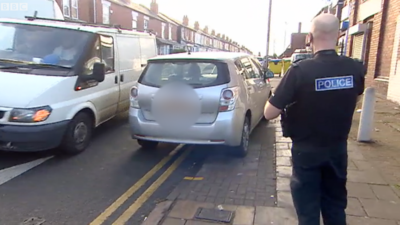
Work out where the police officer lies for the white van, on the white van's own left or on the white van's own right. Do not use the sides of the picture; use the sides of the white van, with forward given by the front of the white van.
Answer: on the white van's own left

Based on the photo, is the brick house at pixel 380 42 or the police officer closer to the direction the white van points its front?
the police officer

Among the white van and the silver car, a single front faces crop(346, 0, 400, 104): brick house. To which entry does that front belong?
the silver car

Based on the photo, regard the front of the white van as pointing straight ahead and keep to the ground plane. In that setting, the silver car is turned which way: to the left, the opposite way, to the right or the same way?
the opposite way

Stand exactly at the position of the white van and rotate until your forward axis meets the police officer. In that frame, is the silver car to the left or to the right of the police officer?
left

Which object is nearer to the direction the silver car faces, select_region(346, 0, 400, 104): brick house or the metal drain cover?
the brick house

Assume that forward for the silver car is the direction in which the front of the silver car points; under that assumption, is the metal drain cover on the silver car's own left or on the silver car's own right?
on the silver car's own right

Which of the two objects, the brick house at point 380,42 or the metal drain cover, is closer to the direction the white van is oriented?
the metal drain cover

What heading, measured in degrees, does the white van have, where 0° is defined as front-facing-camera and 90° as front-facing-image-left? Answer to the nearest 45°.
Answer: approximately 45°

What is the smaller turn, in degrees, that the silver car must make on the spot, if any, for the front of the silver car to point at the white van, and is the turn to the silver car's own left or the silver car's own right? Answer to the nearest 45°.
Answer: approximately 135° to the silver car's own left

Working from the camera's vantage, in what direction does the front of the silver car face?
facing away from the viewer and to the right of the viewer

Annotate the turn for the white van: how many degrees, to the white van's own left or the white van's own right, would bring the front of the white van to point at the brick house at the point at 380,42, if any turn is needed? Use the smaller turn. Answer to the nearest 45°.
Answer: approximately 135° to the white van's own left

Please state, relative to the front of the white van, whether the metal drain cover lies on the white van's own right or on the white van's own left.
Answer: on the white van's own left
